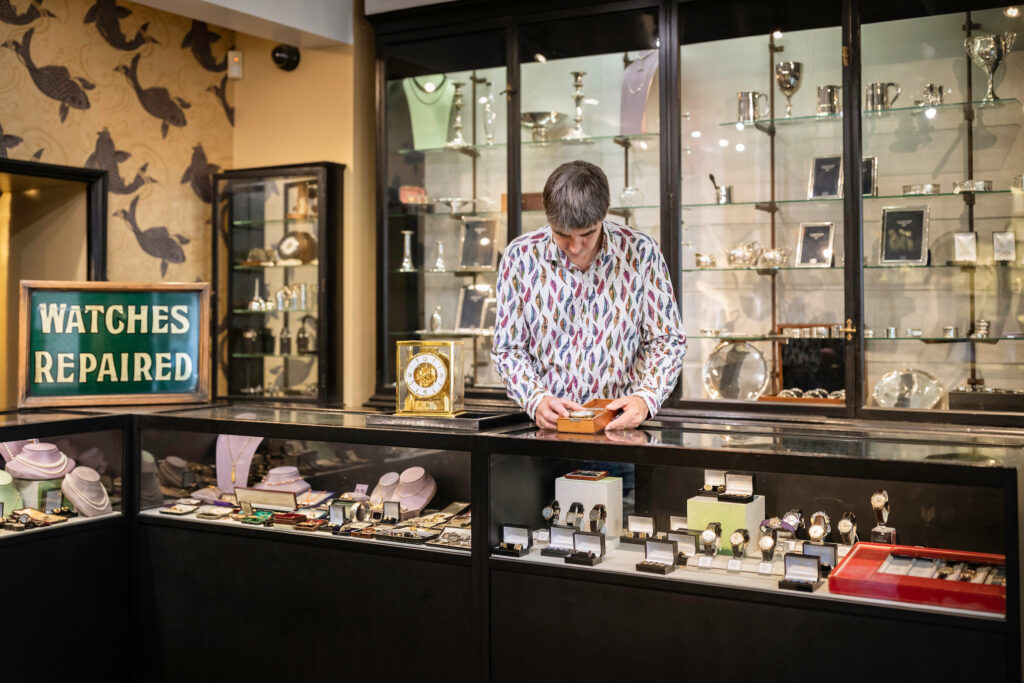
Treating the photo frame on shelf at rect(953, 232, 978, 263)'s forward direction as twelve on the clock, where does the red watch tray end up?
The red watch tray is roughly at 12 o'clock from the photo frame on shelf.

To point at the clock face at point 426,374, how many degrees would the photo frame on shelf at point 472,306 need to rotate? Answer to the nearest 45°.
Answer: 0° — it already faces it

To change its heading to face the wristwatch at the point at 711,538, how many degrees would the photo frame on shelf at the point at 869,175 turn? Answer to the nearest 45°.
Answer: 0° — it already faces it

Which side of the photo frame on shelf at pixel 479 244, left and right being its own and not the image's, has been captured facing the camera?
front

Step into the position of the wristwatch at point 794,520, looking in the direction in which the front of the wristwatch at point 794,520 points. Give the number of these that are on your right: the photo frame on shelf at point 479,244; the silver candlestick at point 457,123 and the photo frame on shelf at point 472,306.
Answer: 3

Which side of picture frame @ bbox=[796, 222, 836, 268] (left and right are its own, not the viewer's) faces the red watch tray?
front

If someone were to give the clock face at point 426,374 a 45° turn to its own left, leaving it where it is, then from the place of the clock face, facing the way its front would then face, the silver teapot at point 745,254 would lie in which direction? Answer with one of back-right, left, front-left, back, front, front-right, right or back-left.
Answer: left

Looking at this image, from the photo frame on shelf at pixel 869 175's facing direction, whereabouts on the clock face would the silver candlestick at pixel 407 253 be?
The silver candlestick is roughly at 3 o'clock from the photo frame on shelf.

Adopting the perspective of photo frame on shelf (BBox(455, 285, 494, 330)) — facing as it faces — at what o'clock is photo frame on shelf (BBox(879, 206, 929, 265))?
photo frame on shelf (BBox(879, 206, 929, 265)) is roughly at 10 o'clock from photo frame on shelf (BBox(455, 285, 494, 330)).

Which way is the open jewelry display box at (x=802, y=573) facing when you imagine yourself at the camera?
facing the viewer and to the left of the viewer

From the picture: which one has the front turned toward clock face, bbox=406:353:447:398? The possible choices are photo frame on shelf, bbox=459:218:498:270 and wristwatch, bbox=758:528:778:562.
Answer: the photo frame on shelf

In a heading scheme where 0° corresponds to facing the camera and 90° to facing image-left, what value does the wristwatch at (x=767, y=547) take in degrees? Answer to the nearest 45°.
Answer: approximately 0°

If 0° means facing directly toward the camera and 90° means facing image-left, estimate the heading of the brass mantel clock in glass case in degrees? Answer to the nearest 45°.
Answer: approximately 0°
